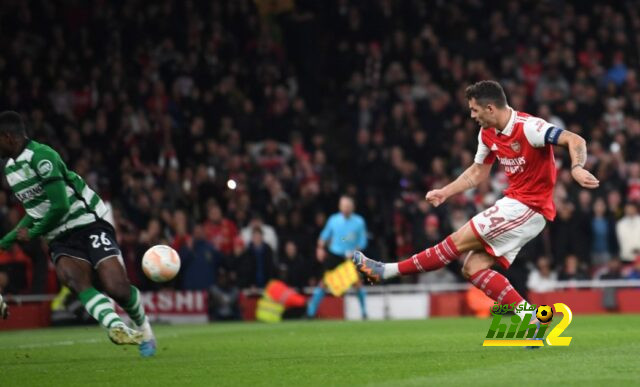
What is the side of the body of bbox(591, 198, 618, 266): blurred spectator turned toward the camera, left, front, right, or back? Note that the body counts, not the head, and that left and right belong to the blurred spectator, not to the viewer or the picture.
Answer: front

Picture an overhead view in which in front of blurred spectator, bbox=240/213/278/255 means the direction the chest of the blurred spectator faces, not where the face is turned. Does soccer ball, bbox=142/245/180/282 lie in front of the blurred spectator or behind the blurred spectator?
in front

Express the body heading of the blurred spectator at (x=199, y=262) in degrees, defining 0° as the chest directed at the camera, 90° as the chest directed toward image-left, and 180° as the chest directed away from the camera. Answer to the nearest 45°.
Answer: approximately 0°

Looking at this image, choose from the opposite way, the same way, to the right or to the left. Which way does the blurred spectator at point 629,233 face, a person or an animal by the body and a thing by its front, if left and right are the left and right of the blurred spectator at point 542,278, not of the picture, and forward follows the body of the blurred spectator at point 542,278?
the same way

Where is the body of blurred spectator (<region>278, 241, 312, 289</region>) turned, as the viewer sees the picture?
toward the camera

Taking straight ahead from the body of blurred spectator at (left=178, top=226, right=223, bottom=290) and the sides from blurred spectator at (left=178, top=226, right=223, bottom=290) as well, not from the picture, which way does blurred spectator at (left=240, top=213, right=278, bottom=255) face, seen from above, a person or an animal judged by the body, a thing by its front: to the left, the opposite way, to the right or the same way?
the same way

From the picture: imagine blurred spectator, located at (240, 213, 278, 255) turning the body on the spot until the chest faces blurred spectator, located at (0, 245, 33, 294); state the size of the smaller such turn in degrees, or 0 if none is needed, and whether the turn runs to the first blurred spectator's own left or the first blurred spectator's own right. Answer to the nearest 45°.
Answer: approximately 90° to the first blurred spectator's own right

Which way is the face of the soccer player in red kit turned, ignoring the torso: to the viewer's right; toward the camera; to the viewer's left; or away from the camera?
to the viewer's left

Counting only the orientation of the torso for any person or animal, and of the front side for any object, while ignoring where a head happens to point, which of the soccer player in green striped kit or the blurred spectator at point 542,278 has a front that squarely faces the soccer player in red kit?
the blurred spectator

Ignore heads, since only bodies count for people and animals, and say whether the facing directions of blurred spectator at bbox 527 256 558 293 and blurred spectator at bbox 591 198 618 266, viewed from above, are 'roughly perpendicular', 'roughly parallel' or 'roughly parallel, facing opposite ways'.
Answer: roughly parallel

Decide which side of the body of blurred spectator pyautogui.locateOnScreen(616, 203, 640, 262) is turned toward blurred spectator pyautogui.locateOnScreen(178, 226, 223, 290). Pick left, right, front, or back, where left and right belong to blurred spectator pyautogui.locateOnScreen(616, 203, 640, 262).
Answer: right

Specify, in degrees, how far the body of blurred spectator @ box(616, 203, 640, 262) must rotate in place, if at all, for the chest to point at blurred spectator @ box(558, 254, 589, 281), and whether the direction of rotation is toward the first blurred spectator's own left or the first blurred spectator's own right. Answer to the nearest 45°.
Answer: approximately 90° to the first blurred spectator's own right

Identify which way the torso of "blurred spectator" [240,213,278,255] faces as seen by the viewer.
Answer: toward the camera

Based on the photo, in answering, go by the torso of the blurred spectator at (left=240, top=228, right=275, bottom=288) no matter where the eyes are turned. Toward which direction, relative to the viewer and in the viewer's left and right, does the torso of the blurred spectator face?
facing the viewer

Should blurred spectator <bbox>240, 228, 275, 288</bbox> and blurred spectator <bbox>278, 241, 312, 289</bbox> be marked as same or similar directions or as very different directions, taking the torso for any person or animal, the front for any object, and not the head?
same or similar directions

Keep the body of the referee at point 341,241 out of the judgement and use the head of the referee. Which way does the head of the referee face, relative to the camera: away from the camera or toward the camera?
toward the camera

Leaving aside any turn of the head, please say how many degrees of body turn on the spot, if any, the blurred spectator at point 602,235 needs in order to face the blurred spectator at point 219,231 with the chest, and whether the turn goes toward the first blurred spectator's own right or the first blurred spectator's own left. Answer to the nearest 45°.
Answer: approximately 90° to the first blurred spectator's own right
